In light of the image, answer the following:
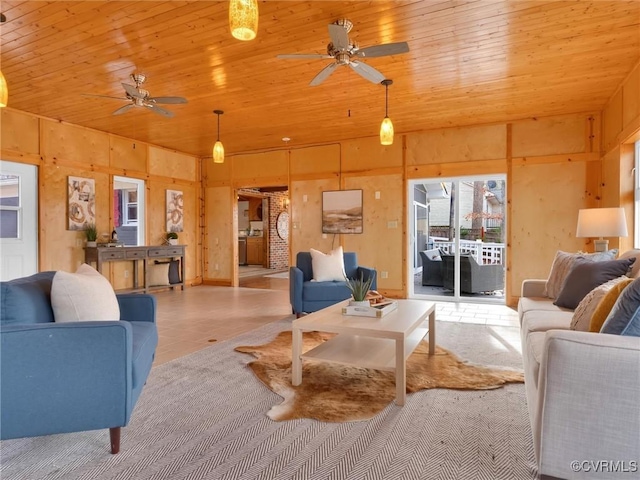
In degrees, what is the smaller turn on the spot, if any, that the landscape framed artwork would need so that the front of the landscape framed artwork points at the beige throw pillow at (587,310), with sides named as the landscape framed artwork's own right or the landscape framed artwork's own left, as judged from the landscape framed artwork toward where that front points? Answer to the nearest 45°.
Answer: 0° — it already faces it

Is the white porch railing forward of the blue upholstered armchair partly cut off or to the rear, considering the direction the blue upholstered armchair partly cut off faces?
forward

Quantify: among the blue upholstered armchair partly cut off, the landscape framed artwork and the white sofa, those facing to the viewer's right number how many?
1

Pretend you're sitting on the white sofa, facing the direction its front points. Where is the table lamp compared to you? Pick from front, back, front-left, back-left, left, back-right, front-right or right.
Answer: right

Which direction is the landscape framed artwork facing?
toward the camera

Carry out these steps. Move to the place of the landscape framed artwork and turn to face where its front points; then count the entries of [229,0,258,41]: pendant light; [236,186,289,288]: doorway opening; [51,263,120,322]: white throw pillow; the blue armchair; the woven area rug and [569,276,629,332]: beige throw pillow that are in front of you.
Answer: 5

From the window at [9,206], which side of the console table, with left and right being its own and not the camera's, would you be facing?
right

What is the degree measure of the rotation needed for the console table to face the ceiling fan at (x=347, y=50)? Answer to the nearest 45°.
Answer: approximately 45° to its right

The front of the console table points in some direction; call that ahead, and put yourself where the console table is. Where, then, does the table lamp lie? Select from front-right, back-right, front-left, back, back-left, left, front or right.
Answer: front

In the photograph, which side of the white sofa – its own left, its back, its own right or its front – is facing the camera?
left

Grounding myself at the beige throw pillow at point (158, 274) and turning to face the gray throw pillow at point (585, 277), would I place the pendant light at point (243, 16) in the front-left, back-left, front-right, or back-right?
front-right

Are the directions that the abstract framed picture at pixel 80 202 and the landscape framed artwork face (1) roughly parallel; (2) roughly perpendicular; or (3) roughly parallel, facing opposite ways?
roughly perpendicular

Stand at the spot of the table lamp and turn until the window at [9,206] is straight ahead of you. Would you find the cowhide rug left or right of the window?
left

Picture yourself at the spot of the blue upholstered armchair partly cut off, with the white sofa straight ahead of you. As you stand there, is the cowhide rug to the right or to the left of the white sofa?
left

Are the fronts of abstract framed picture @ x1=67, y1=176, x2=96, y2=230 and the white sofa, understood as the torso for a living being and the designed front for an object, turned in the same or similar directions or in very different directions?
very different directions

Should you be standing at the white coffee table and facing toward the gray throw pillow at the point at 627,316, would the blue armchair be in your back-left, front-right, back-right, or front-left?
back-left

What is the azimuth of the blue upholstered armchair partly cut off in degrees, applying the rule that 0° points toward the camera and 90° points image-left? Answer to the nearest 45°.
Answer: approximately 270°

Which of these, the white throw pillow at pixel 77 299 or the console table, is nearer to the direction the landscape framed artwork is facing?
the white throw pillow

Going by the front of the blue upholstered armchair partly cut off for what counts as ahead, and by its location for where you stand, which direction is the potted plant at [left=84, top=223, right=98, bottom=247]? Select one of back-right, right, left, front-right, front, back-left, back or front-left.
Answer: left
